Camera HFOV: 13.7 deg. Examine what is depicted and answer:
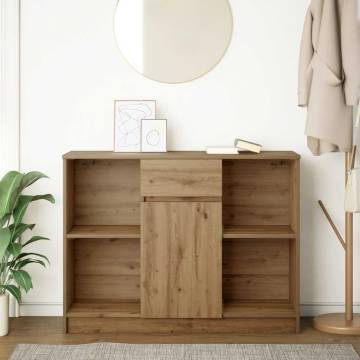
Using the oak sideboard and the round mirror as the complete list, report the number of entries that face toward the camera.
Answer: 2

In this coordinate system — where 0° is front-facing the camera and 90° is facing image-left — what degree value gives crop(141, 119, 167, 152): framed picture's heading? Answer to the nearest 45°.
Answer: approximately 0°

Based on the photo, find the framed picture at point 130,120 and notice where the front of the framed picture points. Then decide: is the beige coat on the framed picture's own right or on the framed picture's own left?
on the framed picture's own left
